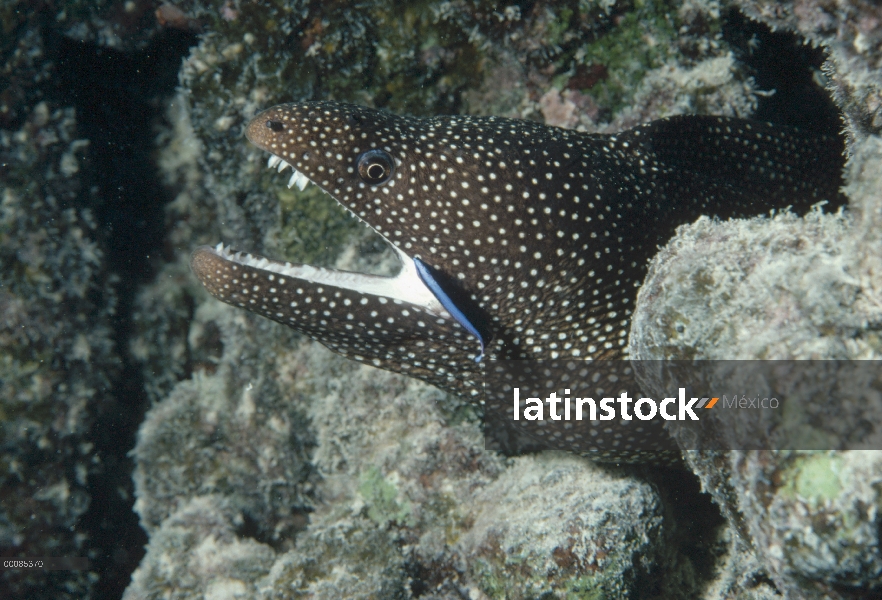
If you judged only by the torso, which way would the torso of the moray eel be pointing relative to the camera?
to the viewer's left
